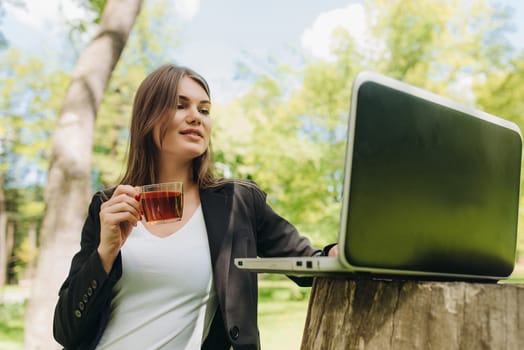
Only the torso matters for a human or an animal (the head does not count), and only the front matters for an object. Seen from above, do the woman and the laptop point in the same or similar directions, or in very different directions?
very different directions

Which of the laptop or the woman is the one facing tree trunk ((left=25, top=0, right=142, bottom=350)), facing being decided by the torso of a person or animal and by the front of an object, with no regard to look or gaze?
the laptop

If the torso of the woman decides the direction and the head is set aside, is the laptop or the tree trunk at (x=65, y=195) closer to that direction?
the laptop

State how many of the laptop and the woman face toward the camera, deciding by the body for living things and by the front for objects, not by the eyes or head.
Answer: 1

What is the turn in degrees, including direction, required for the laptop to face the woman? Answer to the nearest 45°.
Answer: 0° — it already faces them

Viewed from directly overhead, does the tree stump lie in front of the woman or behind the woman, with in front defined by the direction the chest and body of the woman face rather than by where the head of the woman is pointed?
in front

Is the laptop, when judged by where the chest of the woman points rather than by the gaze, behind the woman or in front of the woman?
in front

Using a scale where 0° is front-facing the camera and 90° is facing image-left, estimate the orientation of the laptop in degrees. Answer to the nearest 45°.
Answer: approximately 135°

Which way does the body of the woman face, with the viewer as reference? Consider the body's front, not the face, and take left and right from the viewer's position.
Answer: facing the viewer

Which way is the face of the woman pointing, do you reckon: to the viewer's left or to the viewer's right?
to the viewer's right

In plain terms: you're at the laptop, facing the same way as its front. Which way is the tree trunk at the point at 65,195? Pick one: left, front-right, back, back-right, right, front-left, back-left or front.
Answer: front

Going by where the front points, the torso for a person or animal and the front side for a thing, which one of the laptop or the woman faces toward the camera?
the woman

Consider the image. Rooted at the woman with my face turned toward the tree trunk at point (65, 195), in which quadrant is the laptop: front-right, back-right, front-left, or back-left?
back-right

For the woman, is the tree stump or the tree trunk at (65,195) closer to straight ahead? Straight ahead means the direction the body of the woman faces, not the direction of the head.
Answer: the tree stump
